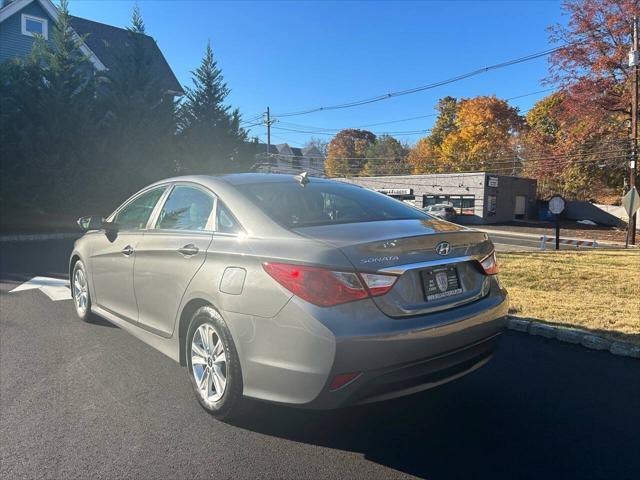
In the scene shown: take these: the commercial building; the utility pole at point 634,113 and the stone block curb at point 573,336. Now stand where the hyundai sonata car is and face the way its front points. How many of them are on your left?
0

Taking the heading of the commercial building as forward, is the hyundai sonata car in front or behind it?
in front

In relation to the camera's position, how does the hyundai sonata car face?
facing away from the viewer and to the left of the viewer

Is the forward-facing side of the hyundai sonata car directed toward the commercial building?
no

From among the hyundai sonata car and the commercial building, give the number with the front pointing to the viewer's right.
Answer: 0

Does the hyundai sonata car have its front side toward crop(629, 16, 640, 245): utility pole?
no

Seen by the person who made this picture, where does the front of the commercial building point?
facing the viewer and to the left of the viewer

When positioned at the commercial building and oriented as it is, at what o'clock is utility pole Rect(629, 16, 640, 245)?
The utility pole is roughly at 10 o'clock from the commercial building.

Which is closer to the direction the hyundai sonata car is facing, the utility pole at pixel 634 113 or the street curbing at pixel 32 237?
the street curbing

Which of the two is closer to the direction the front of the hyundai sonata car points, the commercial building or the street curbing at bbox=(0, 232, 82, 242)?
the street curbing

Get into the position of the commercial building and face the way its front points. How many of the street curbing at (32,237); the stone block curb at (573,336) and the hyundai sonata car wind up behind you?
0

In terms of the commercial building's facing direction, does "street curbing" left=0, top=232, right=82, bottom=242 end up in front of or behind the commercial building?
in front
